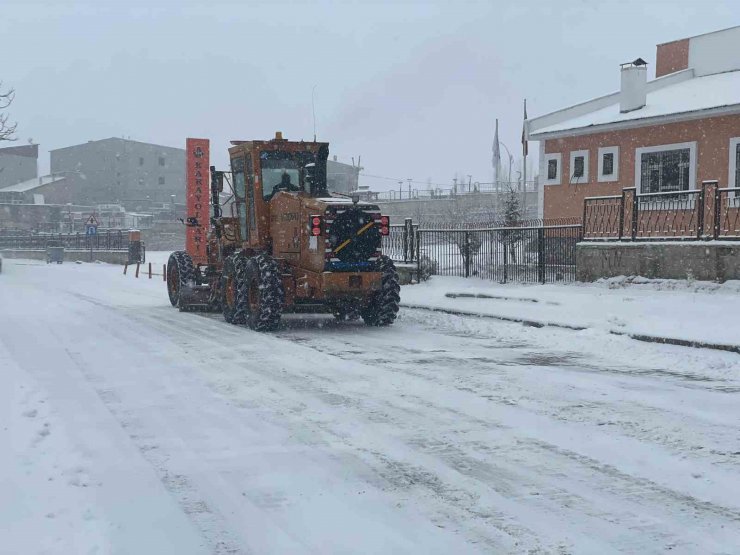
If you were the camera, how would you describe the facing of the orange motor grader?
facing away from the viewer and to the left of the viewer

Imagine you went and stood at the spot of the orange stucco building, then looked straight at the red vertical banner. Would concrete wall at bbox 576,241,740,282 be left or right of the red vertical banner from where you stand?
left

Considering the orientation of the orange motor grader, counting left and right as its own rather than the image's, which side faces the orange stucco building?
right

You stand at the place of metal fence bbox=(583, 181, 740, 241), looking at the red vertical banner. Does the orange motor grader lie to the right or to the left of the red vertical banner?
left

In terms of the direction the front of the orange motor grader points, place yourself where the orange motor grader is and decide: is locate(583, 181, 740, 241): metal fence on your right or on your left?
on your right

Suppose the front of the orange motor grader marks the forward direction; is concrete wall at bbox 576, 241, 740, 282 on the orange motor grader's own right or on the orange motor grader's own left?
on the orange motor grader's own right

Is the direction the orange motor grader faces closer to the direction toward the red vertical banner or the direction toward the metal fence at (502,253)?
the red vertical banner

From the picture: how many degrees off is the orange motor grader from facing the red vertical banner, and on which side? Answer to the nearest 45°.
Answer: approximately 45° to its right
